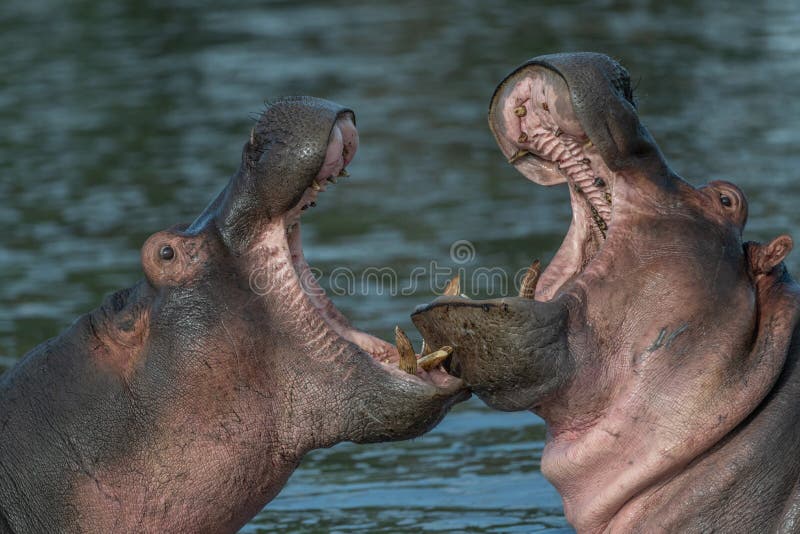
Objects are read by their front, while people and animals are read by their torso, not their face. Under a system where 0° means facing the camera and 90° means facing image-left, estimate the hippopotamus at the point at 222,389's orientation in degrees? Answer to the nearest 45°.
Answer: approximately 270°

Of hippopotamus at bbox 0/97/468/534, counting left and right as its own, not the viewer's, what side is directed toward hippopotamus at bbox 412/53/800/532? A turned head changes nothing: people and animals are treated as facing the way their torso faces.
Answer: front
